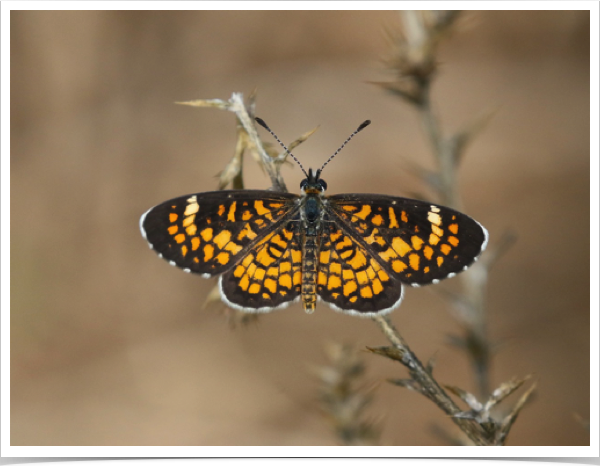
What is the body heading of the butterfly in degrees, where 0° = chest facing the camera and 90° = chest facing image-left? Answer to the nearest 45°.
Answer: approximately 180°
